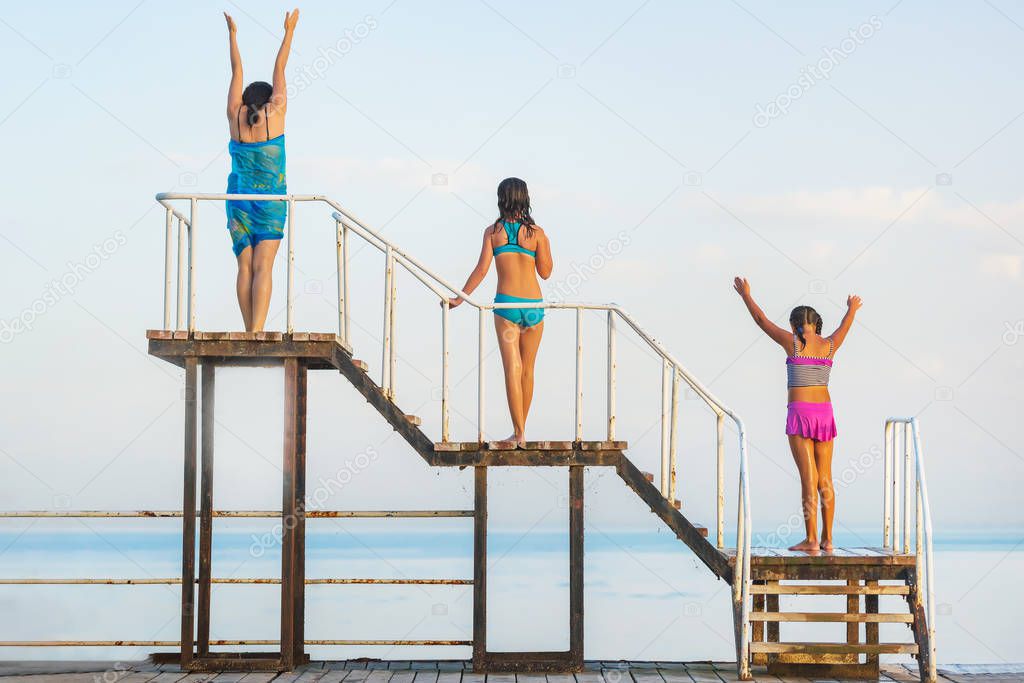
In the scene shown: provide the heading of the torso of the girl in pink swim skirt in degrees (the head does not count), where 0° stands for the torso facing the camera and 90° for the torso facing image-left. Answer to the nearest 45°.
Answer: approximately 180°

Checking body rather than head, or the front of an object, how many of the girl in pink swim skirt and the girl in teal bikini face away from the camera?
2

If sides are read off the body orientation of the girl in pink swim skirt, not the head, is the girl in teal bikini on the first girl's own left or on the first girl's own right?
on the first girl's own left

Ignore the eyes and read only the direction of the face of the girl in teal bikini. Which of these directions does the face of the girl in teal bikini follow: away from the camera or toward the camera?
away from the camera

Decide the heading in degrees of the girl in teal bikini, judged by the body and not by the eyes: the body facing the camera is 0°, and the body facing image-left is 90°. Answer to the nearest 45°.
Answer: approximately 180°

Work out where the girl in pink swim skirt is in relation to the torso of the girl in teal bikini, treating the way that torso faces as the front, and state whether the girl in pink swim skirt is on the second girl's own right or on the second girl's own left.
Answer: on the second girl's own right

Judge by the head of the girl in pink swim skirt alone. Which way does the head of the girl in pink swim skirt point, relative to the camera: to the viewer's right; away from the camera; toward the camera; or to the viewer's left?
away from the camera
